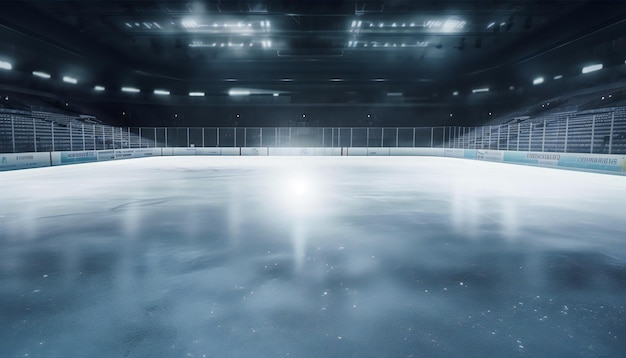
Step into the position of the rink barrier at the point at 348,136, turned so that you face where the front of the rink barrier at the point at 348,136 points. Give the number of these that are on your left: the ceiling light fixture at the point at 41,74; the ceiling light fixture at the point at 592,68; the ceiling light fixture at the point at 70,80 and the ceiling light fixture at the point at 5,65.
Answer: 1

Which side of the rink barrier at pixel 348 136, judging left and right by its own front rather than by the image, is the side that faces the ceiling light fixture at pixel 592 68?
left
